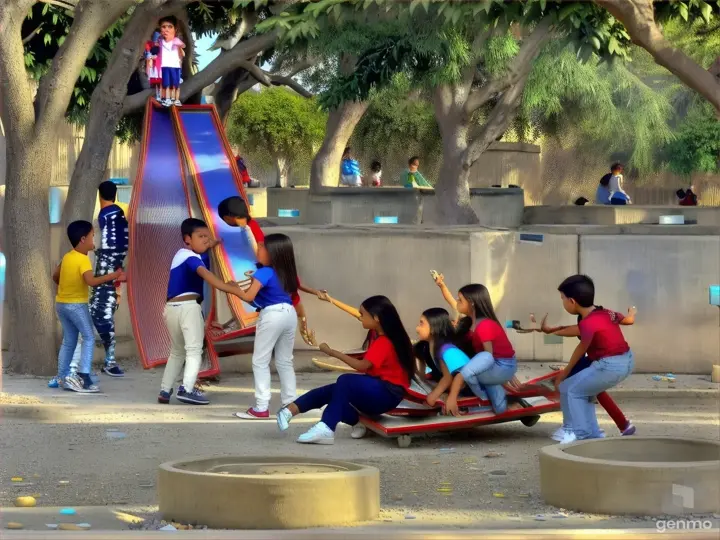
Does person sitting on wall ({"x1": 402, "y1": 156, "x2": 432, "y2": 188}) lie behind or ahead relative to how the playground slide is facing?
behind

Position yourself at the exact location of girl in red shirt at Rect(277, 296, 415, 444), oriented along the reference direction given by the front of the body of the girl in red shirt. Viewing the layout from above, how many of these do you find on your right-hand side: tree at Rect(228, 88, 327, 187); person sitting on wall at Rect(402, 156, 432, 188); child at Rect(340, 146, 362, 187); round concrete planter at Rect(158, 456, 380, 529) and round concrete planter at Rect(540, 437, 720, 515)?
3

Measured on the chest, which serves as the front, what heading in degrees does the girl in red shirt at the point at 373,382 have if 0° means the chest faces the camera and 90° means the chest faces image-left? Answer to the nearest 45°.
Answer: approximately 90°

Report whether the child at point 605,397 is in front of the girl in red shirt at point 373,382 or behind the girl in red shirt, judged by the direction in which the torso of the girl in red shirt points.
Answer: behind

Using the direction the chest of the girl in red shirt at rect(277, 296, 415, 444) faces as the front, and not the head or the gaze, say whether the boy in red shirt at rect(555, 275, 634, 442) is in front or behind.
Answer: behind

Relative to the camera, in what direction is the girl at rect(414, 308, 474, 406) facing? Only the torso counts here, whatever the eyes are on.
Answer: to the viewer's left

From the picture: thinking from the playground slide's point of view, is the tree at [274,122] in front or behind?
behind

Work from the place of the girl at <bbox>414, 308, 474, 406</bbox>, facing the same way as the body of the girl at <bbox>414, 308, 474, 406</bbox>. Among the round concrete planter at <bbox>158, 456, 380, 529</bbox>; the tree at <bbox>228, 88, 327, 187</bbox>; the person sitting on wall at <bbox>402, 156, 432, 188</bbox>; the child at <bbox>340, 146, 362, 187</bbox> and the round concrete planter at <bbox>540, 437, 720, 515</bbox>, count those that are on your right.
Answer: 3
